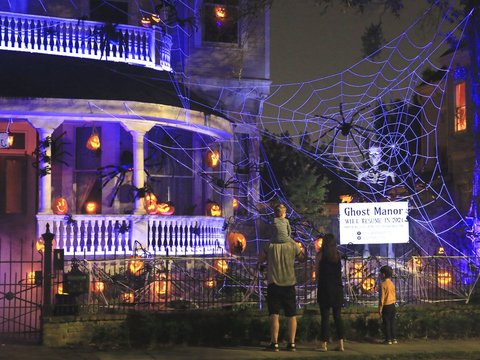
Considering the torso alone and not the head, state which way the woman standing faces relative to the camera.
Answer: away from the camera

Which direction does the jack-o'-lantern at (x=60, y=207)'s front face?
toward the camera

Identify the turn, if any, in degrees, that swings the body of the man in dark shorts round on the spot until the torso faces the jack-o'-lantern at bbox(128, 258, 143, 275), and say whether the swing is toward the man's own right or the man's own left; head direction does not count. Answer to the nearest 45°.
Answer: approximately 45° to the man's own left

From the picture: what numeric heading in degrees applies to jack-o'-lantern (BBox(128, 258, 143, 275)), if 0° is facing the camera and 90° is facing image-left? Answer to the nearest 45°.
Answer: approximately 0°

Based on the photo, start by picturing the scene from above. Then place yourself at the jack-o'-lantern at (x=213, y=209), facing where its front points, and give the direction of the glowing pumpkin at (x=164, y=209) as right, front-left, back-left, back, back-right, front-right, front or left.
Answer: right

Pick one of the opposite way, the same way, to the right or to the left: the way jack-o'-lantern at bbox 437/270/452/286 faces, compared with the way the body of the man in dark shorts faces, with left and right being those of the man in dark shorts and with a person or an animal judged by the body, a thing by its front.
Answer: the opposite way

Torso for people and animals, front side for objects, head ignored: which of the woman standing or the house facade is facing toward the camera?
the house facade

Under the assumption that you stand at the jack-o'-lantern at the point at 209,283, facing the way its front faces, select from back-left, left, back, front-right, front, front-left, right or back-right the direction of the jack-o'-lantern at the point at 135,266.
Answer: back-right

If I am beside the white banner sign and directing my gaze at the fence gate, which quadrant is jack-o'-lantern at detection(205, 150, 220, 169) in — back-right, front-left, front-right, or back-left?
front-right

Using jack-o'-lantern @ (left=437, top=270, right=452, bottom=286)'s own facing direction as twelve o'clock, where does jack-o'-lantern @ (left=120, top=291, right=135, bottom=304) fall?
jack-o'-lantern @ (left=120, top=291, right=135, bottom=304) is roughly at 2 o'clock from jack-o'-lantern @ (left=437, top=270, right=452, bottom=286).

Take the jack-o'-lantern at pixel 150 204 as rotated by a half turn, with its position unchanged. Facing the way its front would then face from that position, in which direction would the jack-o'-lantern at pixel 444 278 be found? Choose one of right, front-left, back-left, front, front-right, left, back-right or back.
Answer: back-right

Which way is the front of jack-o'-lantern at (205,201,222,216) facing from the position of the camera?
facing the viewer and to the right of the viewer

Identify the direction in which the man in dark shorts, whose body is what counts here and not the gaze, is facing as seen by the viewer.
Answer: away from the camera

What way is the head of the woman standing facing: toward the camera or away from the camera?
away from the camera

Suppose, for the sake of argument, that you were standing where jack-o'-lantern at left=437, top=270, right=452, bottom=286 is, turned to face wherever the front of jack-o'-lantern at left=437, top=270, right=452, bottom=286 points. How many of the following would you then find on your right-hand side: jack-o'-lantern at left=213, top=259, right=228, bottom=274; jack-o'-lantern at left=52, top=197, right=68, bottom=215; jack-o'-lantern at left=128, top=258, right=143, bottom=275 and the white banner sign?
4

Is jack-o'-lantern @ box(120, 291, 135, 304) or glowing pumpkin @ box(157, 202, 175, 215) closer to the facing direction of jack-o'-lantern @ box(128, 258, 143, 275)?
the jack-o'-lantern

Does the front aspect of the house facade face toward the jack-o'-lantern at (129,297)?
yes
